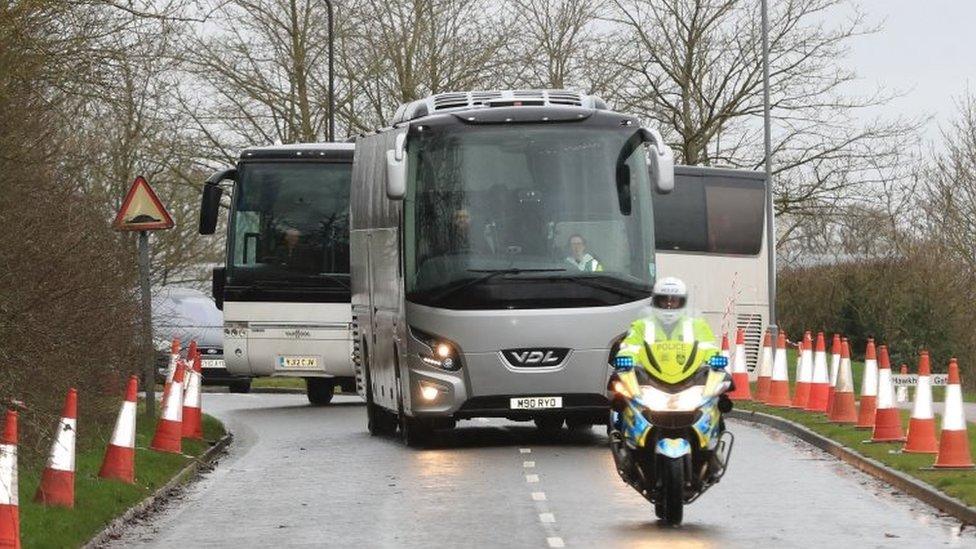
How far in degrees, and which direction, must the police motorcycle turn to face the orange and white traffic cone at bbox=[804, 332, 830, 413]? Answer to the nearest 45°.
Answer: approximately 180°

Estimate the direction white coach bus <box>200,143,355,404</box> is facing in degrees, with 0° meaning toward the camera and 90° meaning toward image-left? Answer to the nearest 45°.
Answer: approximately 45°

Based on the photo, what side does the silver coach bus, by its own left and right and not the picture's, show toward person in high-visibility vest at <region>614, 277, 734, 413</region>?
front

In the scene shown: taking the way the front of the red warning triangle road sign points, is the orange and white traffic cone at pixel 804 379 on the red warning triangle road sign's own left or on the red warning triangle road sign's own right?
on the red warning triangle road sign's own left

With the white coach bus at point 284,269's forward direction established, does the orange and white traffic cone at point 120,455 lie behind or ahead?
ahead

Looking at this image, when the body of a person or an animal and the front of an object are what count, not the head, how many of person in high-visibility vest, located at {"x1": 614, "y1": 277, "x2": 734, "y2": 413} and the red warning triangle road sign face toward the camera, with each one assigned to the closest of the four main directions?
2

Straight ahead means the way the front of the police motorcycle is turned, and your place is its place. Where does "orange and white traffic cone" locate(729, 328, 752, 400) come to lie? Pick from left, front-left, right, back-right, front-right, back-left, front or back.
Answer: back
